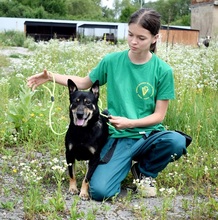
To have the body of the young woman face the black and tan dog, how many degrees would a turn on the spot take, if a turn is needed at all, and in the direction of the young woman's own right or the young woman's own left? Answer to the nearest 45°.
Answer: approximately 45° to the young woman's own right

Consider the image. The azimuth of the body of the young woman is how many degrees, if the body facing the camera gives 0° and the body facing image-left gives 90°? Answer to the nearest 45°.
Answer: approximately 0°

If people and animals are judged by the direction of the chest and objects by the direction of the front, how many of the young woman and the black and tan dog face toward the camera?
2

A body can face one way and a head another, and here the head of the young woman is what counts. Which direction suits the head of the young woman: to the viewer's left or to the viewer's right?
to the viewer's left
